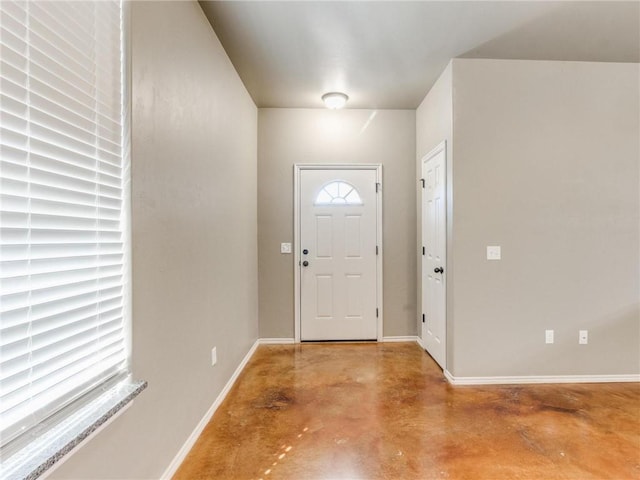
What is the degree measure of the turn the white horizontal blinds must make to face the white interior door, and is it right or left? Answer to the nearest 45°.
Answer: approximately 45° to its left

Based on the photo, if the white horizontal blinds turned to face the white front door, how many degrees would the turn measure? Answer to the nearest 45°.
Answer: approximately 90° to its left

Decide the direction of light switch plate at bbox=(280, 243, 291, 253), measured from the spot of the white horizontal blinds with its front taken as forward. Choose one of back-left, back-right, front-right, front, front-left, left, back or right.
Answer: left

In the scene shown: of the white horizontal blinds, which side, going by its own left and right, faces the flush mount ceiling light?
left

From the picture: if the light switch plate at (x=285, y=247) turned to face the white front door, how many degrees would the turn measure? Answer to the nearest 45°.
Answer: approximately 90° to its left

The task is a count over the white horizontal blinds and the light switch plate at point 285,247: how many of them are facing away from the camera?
0

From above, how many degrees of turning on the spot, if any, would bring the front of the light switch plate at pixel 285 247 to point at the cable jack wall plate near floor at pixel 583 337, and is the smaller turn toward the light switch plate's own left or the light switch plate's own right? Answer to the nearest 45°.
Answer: approximately 45° to the light switch plate's own left

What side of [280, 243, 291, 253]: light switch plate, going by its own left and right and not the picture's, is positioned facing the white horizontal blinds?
front

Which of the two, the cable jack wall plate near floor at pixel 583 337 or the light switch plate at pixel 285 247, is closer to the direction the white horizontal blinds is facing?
the cable jack wall plate near floor

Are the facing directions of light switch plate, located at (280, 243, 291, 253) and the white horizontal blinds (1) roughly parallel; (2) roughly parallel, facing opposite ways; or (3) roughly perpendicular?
roughly perpendicular

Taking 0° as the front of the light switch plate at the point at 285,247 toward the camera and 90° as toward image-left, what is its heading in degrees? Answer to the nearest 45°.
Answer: approximately 0°

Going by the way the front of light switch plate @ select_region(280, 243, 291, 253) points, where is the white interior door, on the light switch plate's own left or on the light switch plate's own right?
on the light switch plate's own left

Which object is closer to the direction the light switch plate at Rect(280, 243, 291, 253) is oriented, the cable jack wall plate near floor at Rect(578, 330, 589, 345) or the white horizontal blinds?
the white horizontal blinds
